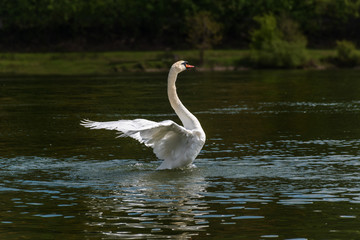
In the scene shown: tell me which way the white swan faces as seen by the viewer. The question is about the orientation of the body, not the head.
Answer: to the viewer's right
